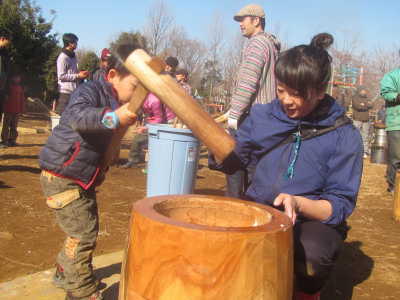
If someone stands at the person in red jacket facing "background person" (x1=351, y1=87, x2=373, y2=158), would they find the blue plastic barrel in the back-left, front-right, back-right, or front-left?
front-right

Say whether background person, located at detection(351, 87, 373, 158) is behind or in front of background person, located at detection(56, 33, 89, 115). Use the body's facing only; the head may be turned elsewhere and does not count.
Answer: in front

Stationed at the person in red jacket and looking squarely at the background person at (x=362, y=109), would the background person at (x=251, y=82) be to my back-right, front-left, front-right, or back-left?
front-right

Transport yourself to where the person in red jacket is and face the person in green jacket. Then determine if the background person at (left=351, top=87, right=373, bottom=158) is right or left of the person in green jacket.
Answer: left

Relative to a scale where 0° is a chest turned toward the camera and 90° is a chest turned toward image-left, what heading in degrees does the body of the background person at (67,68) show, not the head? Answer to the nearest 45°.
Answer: approximately 270°

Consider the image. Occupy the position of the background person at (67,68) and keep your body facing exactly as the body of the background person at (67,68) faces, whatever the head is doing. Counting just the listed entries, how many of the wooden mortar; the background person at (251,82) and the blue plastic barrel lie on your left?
0

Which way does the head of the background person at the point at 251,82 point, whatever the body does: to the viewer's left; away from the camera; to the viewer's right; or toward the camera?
to the viewer's left
